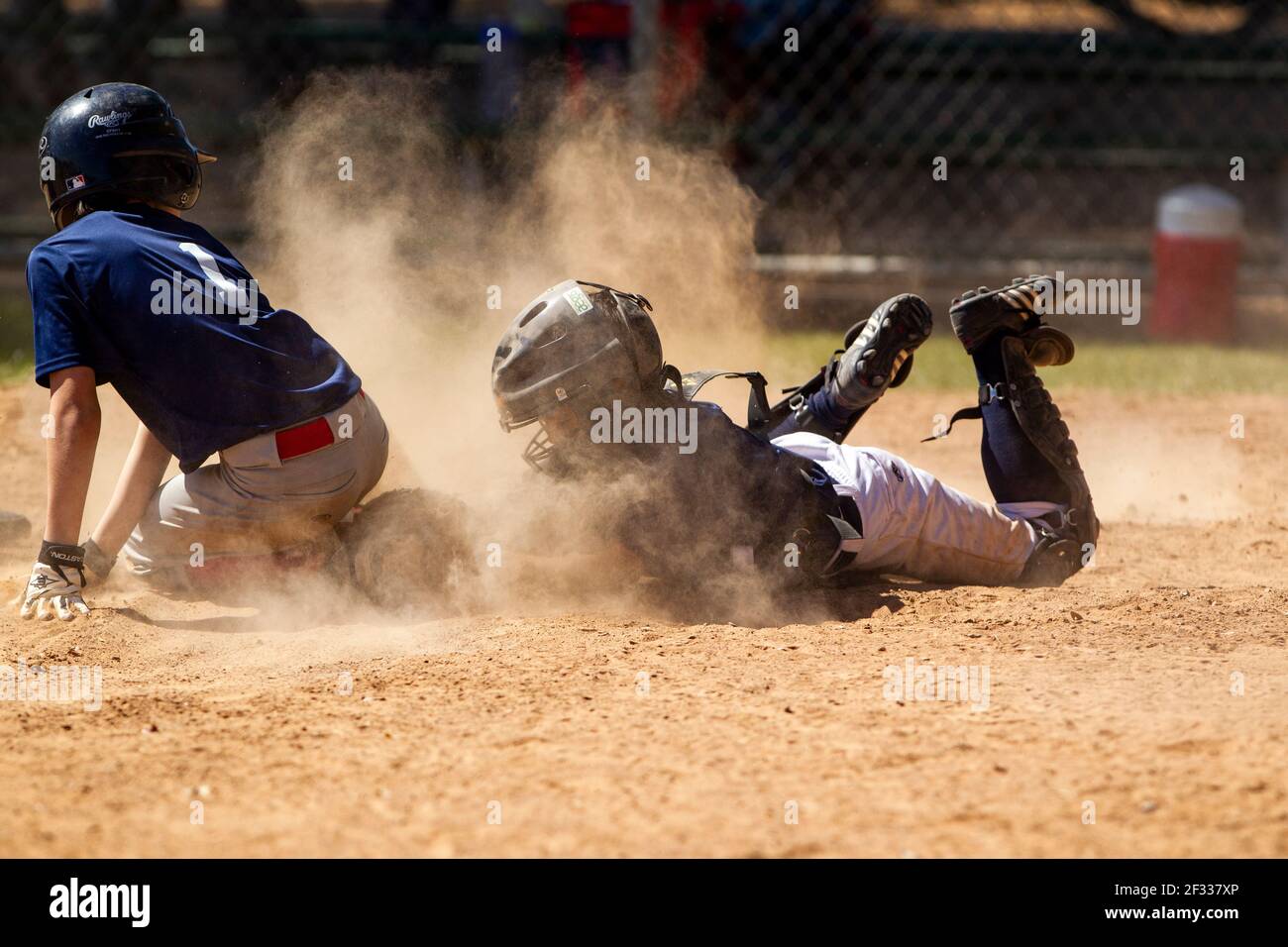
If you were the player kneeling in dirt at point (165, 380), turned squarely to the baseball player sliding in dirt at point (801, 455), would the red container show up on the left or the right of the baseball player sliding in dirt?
left
